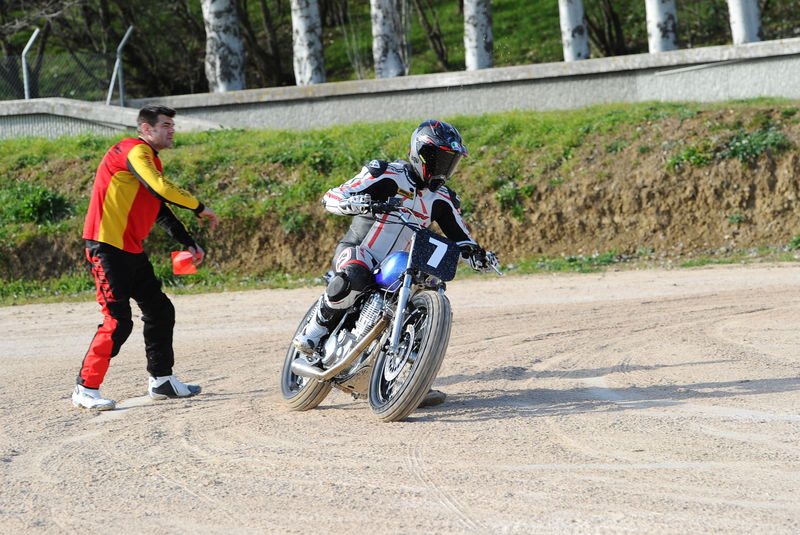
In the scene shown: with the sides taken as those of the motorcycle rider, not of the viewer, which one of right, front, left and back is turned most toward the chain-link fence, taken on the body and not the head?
back

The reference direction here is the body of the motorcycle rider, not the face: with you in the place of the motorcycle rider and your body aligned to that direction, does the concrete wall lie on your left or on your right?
on your left

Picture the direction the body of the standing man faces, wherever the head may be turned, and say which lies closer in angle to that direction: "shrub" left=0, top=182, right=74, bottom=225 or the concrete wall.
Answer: the concrete wall

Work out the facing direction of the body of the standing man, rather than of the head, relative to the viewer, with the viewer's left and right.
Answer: facing to the right of the viewer

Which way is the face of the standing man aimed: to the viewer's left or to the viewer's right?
to the viewer's right

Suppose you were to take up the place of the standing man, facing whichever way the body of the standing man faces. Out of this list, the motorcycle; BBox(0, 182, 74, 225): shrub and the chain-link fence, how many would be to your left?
2

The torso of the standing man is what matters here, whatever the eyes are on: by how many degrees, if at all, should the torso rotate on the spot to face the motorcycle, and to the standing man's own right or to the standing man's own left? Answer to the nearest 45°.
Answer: approximately 45° to the standing man's own right

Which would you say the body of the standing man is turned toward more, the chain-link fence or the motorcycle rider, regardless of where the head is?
the motorcycle rider

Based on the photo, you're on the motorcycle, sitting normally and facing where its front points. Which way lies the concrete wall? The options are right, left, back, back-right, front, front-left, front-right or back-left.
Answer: back-left
